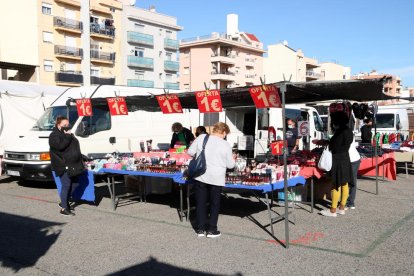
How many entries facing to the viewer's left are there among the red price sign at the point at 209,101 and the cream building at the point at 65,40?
0

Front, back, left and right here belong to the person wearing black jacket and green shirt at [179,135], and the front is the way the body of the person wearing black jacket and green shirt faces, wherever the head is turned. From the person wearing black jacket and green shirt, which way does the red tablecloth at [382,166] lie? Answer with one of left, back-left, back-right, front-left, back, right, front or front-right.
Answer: back-left

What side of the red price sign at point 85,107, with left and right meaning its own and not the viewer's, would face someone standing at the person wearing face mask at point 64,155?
front

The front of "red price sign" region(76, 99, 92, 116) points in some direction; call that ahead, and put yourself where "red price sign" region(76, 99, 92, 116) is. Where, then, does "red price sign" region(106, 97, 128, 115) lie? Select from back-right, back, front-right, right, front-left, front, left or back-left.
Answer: front-left

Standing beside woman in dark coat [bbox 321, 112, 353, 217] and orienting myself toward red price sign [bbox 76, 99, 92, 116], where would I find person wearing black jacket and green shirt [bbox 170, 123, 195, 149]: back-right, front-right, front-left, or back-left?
front-right

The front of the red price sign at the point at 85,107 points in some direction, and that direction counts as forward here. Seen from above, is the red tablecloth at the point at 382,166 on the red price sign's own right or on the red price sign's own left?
on the red price sign's own left

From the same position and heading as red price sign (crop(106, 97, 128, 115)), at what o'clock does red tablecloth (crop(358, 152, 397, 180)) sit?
The red tablecloth is roughly at 9 o'clock from the red price sign.

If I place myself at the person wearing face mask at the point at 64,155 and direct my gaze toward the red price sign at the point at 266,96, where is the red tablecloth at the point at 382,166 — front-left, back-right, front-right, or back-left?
front-left

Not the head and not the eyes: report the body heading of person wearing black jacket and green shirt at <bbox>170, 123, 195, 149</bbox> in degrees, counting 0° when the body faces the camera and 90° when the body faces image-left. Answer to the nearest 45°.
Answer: approximately 45°

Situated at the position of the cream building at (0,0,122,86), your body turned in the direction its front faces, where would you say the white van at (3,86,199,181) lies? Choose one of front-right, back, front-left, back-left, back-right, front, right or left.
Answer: front-right

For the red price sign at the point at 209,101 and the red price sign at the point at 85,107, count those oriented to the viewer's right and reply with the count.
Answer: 0

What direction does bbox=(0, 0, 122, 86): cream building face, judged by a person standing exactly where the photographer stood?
facing the viewer and to the right of the viewer

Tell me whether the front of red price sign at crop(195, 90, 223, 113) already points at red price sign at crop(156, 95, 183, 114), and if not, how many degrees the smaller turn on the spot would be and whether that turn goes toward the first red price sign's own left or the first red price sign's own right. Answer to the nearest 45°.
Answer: approximately 135° to the first red price sign's own right

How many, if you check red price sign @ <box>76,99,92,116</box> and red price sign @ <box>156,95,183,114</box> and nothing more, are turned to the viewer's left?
0

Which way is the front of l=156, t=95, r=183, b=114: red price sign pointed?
toward the camera
